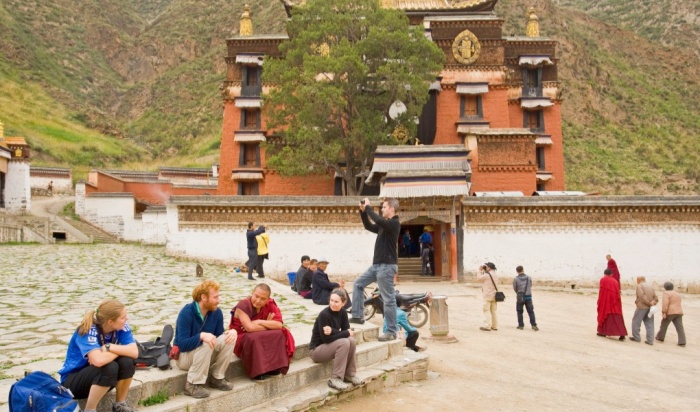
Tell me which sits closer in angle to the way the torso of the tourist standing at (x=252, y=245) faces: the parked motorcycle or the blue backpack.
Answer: the parked motorcycle

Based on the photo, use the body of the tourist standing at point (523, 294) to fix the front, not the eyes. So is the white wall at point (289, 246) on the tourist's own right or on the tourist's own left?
on the tourist's own left

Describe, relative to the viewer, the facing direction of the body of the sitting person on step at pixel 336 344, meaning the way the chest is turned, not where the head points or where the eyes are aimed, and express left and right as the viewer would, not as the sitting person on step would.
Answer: facing the viewer and to the right of the viewer

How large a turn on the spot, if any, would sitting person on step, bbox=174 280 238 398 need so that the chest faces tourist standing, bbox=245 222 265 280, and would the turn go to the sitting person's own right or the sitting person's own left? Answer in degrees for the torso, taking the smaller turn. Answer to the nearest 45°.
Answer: approximately 135° to the sitting person's own left

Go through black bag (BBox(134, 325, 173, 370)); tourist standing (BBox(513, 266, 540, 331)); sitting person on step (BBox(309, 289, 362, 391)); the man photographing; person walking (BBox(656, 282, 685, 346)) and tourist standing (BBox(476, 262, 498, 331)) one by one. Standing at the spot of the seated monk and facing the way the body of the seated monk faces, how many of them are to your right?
1

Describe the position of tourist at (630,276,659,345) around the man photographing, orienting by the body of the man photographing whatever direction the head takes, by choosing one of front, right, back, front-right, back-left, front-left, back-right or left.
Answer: back-right

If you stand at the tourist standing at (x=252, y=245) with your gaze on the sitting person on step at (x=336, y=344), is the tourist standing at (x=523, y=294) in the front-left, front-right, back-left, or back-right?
front-left

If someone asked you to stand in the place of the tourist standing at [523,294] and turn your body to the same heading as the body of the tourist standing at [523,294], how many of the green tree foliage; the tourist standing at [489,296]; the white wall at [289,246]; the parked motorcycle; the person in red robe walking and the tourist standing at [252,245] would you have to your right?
1

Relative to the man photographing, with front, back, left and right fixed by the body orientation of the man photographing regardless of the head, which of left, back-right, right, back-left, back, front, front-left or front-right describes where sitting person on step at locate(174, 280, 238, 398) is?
front-left

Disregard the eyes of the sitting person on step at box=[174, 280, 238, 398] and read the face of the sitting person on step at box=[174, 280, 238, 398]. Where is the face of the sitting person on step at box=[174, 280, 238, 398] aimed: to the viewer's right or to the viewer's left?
to the viewer's right

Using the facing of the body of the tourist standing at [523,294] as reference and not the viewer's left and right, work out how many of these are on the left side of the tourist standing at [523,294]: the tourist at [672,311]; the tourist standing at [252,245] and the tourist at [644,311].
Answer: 1

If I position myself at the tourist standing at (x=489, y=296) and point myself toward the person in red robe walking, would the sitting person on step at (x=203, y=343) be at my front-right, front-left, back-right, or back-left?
back-right

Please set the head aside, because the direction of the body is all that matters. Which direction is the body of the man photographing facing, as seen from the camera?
to the viewer's left

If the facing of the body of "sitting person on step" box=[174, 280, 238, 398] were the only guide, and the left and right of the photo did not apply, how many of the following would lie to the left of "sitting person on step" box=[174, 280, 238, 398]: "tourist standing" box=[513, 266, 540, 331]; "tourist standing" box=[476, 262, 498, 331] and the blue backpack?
2

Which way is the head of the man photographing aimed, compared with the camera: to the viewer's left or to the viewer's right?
to the viewer's left

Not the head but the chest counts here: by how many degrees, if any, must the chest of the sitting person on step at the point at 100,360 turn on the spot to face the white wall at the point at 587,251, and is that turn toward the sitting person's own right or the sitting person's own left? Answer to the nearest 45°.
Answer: approximately 90° to the sitting person's own left

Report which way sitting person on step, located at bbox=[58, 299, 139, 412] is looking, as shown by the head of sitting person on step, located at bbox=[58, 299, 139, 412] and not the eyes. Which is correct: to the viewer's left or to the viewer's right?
to the viewer's right

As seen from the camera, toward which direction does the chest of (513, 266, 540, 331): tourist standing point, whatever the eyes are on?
away from the camera

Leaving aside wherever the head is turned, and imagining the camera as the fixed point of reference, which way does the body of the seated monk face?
toward the camera
